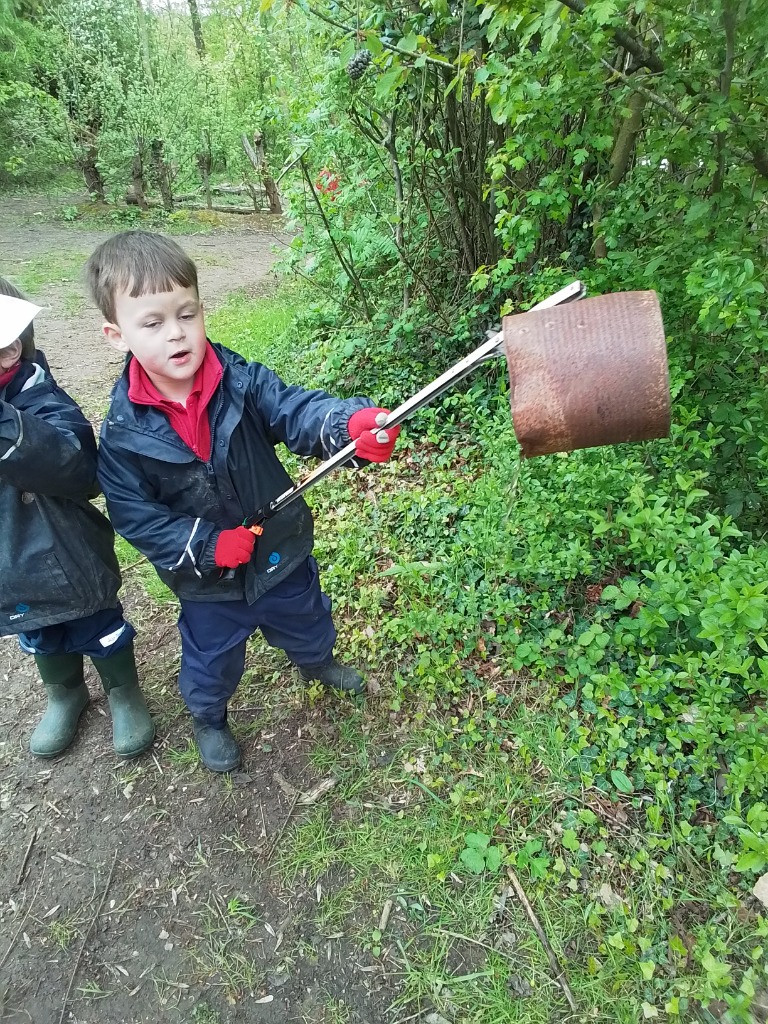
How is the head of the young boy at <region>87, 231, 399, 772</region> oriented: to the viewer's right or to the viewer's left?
to the viewer's right

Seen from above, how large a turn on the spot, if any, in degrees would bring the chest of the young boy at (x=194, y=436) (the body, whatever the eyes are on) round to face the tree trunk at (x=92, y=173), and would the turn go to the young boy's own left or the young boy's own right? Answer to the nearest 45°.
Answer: approximately 135° to the young boy's own left

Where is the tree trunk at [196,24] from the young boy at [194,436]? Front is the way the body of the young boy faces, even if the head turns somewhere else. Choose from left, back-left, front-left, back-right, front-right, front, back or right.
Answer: back-left

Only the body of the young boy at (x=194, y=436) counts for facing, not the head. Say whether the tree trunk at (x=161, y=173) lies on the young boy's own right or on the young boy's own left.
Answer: on the young boy's own left

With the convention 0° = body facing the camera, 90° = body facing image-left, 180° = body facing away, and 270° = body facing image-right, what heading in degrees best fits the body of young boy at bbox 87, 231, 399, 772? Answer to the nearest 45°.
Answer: approximately 315°
